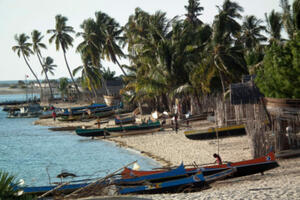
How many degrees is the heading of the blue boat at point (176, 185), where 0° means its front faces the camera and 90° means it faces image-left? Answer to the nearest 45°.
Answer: approximately 270°

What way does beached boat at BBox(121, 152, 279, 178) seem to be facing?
to the viewer's right

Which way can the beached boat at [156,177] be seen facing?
to the viewer's right

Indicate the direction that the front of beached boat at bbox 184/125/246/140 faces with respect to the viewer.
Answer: facing to the left of the viewer
